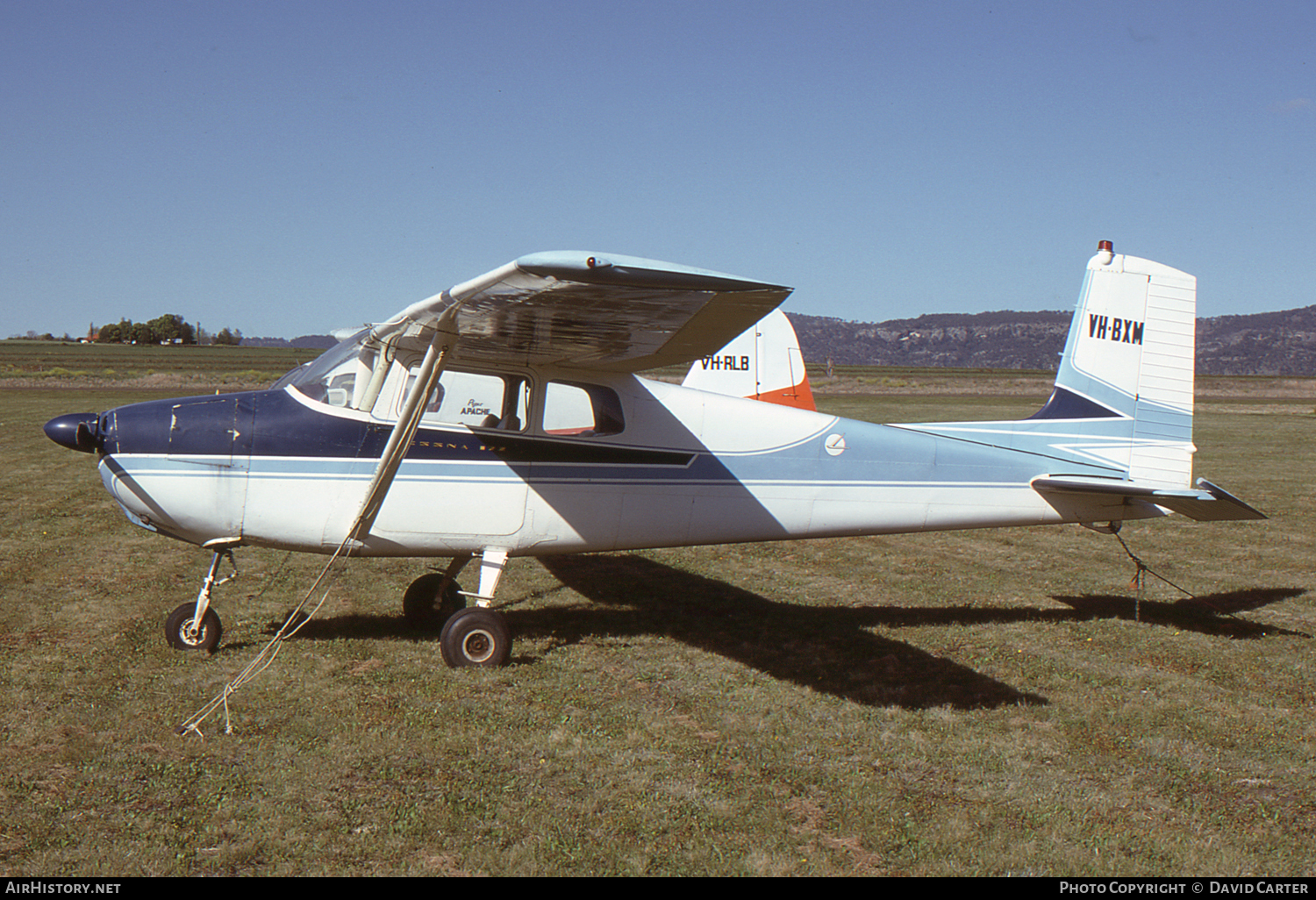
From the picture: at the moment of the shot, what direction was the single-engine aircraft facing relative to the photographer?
facing to the left of the viewer
